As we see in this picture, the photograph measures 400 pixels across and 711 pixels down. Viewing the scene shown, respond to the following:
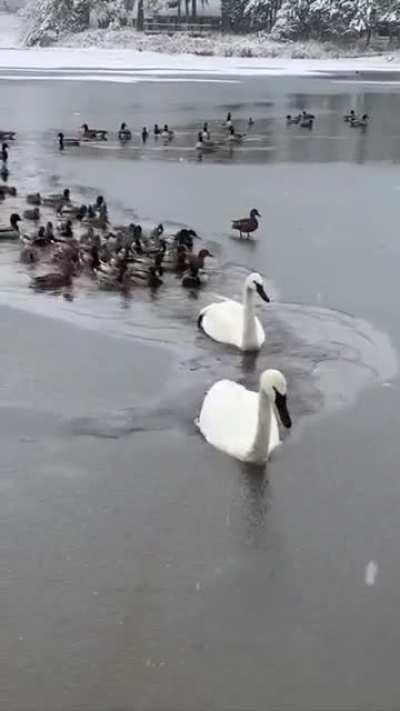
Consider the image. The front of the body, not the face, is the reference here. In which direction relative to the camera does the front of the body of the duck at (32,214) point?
to the viewer's right

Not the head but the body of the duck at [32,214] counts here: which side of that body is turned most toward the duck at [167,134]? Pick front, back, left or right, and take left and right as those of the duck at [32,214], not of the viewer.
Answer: left

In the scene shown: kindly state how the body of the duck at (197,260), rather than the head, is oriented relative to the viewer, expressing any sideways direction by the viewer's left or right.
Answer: facing to the right of the viewer

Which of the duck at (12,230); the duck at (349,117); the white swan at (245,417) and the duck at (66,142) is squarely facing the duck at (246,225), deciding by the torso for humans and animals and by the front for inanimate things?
the duck at (12,230)

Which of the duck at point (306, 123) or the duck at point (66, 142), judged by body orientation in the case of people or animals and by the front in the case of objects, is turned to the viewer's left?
the duck at point (66, 142)

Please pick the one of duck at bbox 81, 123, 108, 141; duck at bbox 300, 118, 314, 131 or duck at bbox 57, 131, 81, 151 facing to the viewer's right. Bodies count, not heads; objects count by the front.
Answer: duck at bbox 300, 118, 314, 131

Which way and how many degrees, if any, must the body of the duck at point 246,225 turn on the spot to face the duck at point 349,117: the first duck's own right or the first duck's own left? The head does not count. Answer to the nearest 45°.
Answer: approximately 90° to the first duck's own left

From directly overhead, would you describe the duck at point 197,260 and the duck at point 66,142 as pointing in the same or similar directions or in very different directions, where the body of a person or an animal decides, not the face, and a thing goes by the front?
very different directions

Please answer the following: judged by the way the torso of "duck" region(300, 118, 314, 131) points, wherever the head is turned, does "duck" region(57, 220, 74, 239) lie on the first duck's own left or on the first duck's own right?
on the first duck's own right
